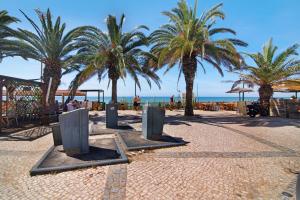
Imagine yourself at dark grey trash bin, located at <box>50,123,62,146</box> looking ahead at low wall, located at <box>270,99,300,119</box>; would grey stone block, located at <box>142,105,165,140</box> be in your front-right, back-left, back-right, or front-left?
front-right

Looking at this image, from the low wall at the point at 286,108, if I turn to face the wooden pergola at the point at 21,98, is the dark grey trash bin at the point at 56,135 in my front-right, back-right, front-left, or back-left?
front-left
